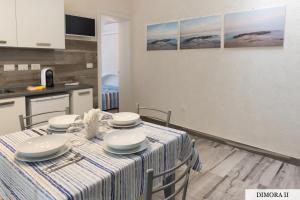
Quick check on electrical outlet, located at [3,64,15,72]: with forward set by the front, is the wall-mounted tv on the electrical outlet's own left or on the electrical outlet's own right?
on the electrical outlet's own left

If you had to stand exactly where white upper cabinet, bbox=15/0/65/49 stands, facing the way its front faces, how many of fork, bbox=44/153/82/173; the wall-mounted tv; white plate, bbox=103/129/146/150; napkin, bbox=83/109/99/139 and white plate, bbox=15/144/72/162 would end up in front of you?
4

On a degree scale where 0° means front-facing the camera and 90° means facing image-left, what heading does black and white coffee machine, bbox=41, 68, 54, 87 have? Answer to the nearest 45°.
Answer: approximately 315°

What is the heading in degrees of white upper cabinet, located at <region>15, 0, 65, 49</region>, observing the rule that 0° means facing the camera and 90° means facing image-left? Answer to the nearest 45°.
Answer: approximately 0°

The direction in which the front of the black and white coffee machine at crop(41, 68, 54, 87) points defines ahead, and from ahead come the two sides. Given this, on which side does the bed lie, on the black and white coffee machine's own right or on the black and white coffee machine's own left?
on the black and white coffee machine's own left

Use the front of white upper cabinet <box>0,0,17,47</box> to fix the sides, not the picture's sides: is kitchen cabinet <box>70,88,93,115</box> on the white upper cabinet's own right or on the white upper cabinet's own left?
on the white upper cabinet's own left

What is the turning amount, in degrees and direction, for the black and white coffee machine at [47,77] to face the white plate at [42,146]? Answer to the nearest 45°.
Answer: approximately 45° to its right

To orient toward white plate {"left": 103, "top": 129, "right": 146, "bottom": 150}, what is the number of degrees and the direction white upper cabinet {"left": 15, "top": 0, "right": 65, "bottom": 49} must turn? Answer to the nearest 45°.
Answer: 0° — it already faces it
